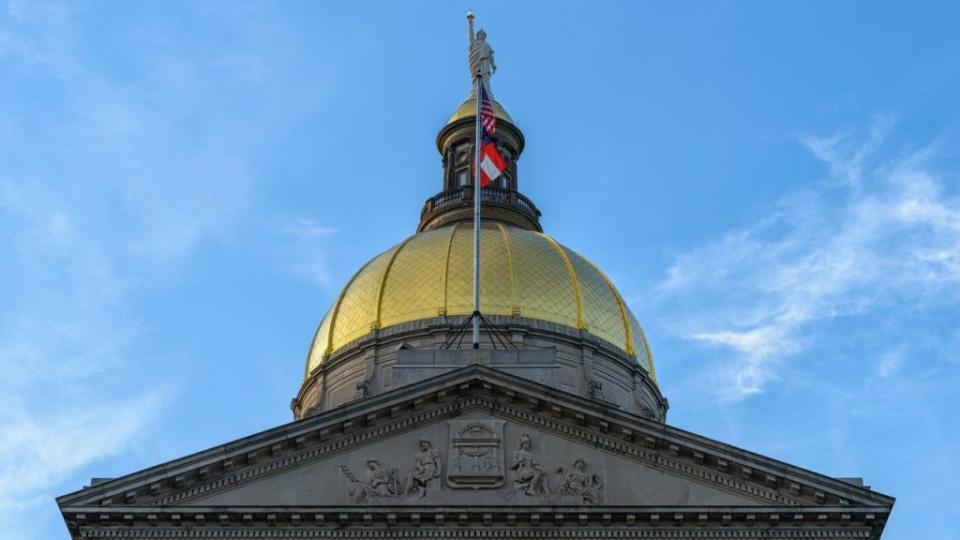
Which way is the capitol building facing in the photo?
toward the camera
